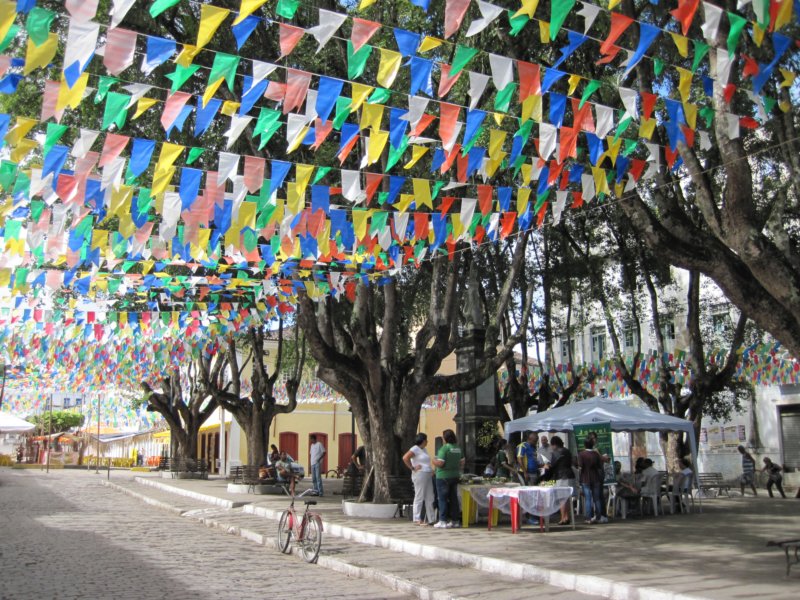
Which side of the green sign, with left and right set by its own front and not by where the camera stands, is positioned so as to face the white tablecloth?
front

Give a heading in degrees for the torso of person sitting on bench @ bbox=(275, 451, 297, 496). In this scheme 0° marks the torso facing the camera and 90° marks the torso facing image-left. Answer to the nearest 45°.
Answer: approximately 270°

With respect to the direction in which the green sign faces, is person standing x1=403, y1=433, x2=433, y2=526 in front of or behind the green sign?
in front

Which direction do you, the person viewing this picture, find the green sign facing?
facing the viewer

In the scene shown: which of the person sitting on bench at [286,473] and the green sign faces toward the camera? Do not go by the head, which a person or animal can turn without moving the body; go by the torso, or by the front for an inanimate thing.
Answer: the green sign

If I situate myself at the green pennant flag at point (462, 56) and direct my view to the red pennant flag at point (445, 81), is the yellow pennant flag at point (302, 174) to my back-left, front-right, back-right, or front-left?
front-left

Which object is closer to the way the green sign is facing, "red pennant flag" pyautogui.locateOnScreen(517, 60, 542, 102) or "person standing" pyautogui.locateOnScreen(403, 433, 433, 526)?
the red pennant flag

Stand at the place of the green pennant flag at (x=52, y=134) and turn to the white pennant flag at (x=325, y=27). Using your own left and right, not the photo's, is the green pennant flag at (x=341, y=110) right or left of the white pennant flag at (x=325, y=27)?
left

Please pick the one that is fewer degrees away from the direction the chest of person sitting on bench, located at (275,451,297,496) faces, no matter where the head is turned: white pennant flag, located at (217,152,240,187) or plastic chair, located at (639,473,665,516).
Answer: the plastic chair

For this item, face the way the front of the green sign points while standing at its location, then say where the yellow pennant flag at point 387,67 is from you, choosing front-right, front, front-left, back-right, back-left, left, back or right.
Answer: front

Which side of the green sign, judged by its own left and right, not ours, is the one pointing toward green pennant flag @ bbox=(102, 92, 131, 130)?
front
